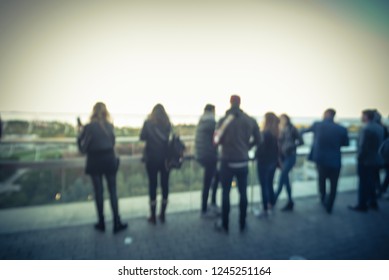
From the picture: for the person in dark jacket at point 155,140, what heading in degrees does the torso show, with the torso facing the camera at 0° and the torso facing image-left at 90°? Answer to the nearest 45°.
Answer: approximately 180°

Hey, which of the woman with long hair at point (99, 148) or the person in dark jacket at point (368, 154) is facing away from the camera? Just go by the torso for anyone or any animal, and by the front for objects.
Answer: the woman with long hair

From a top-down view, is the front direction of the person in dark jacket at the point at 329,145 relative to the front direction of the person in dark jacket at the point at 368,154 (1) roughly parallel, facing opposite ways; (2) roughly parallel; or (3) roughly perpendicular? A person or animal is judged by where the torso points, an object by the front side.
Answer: roughly perpendicular

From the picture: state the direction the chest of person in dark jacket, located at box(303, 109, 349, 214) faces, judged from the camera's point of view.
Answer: away from the camera

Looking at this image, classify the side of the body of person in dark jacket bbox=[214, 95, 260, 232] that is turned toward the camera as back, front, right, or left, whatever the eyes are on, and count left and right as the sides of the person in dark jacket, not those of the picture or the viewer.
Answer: back

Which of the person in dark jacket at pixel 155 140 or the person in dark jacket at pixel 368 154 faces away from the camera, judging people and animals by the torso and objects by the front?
the person in dark jacket at pixel 155 140

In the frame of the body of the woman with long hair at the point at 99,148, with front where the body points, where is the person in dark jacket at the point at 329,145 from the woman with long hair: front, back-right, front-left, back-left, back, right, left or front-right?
right

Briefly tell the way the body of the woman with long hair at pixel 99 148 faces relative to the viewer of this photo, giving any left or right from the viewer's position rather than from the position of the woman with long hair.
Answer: facing away from the viewer

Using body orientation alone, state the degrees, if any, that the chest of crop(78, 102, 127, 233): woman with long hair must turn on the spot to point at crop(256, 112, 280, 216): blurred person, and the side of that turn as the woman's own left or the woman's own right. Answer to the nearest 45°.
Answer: approximately 90° to the woman's own right

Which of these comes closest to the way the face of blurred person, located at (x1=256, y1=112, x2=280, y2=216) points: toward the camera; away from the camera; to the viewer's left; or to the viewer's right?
away from the camera

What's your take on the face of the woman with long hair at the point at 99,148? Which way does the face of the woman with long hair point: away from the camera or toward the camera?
away from the camera

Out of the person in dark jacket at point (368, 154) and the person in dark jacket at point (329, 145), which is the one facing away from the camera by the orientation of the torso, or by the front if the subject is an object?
the person in dark jacket at point (329, 145)
